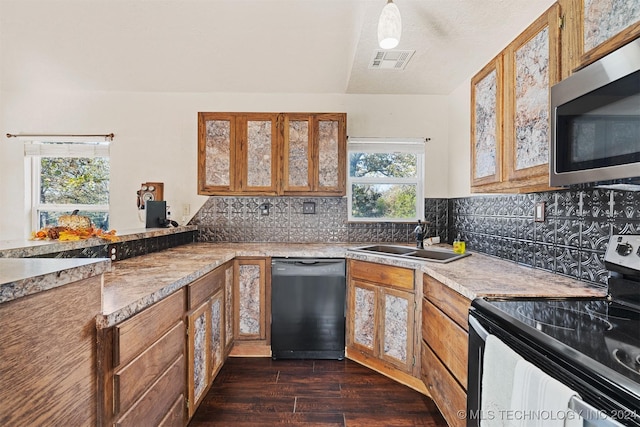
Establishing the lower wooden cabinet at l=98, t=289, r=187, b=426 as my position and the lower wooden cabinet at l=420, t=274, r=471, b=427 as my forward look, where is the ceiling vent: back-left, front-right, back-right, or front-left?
front-left

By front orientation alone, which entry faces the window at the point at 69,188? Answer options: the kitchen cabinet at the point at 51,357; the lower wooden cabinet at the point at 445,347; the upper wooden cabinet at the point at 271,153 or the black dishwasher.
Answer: the lower wooden cabinet

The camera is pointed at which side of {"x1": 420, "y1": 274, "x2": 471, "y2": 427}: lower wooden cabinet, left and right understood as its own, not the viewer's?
left

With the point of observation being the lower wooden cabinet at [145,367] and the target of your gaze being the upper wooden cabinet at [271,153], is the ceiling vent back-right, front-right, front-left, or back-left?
front-right

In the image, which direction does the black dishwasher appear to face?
toward the camera

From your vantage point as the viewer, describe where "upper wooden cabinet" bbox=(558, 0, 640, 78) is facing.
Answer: facing the viewer and to the left of the viewer

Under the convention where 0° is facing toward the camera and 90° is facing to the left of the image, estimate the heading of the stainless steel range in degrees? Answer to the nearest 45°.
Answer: approximately 45°

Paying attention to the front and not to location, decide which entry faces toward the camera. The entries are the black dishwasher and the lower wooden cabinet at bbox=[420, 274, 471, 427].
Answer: the black dishwasher

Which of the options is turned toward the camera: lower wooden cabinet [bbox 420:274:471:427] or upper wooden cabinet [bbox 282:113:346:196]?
the upper wooden cabinet

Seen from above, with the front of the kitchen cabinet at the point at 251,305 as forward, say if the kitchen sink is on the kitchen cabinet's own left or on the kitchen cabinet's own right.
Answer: on the kitchen cabinet's own left

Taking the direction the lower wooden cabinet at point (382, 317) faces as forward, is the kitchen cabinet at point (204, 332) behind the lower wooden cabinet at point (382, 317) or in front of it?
in front

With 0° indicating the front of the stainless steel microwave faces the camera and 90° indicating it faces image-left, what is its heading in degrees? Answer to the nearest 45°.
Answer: approximately 45°

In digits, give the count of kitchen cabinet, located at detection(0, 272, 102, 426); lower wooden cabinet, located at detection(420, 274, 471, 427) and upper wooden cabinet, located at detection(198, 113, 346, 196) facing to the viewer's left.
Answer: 1

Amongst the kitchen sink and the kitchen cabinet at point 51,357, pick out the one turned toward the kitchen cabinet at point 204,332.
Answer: the kitchen sink
